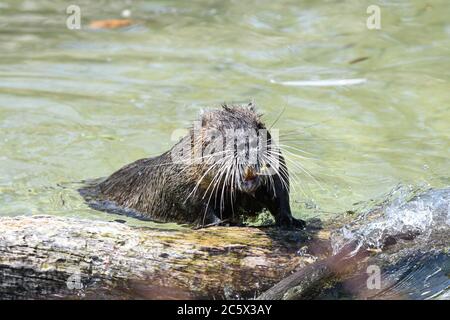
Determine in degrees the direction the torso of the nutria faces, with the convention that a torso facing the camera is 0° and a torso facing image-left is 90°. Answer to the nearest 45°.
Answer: approximately 315°
